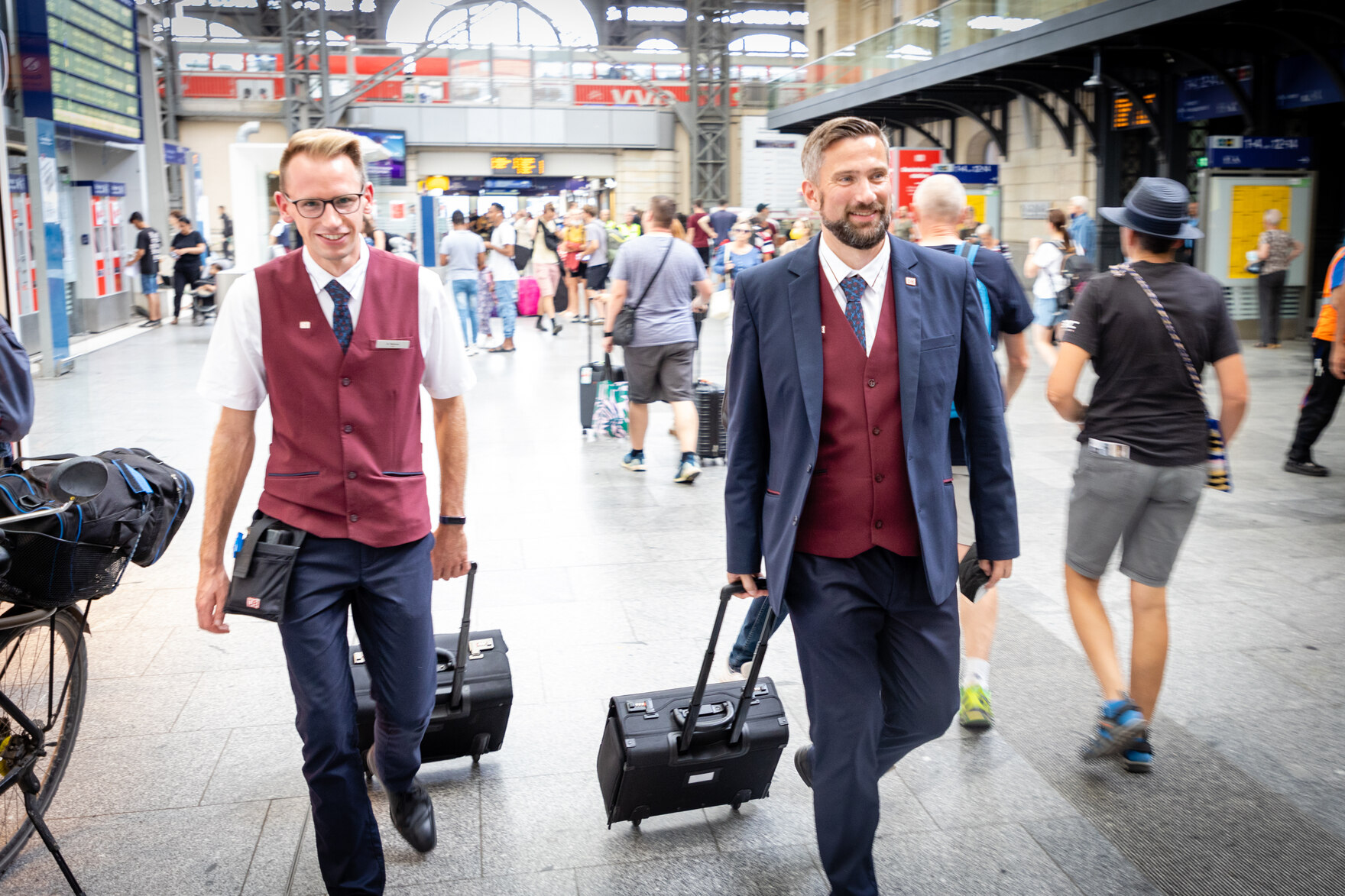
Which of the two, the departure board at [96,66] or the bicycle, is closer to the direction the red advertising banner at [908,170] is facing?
the bicycle

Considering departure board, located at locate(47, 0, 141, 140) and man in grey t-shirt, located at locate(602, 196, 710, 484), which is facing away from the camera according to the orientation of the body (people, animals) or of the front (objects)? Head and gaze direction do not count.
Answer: the man in grey t-shirt

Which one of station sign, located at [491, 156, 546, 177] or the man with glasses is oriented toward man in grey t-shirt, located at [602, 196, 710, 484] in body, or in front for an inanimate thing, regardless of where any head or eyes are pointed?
the station sign

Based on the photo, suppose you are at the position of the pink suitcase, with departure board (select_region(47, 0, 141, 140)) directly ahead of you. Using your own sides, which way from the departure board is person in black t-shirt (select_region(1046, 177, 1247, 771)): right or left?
left

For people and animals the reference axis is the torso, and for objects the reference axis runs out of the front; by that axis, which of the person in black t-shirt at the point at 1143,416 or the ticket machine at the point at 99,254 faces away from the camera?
the person in black t-shirt

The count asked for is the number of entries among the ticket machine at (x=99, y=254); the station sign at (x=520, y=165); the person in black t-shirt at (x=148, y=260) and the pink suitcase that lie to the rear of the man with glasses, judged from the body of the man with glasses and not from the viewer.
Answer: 4

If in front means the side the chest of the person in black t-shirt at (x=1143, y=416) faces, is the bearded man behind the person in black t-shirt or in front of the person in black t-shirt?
behind

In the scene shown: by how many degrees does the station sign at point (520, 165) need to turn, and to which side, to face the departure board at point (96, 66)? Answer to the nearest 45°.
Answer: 0° — it already faces it

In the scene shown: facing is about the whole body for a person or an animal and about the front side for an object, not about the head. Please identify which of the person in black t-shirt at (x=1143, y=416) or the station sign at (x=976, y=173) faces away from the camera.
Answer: the person in black t-shirt

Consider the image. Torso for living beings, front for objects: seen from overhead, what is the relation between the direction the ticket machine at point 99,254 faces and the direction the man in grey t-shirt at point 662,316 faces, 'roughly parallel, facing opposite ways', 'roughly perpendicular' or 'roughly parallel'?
roughly perpendicular
